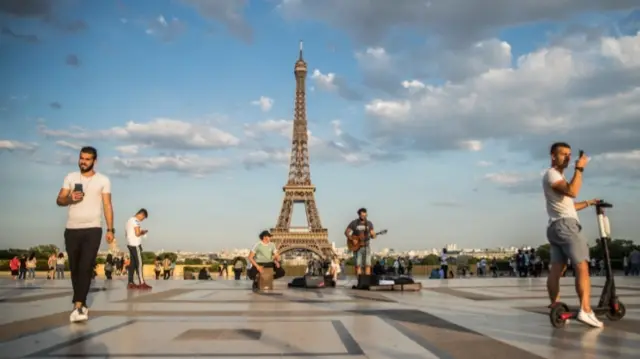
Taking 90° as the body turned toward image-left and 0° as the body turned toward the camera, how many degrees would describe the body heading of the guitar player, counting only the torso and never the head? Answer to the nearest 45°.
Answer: approximately 0°

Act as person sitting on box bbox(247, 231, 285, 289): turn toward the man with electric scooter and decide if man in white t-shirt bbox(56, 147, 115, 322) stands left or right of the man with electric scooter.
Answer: right

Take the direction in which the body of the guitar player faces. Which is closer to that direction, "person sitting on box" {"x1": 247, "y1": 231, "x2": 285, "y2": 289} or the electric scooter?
the electric scooter

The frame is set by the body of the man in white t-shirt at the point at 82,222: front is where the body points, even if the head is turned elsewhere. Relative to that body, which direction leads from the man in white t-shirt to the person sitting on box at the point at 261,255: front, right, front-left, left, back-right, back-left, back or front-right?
back-left

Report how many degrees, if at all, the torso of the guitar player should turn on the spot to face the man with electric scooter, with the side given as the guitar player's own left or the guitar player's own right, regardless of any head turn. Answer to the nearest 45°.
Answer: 0° — they already face them

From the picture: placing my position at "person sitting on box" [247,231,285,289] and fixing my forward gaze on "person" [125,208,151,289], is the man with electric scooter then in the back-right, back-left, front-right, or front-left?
back-left

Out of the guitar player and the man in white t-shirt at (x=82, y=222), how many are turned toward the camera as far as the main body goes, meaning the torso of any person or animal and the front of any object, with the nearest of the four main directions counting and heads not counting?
2

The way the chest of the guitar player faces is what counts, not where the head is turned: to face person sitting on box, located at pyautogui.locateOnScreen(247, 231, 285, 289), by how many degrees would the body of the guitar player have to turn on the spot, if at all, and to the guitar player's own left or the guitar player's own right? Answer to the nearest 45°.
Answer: approximately 90° to the guitar player's own right

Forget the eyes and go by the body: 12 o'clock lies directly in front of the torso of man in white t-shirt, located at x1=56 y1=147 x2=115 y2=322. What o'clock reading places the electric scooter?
The electric scooter is roughly at 10 o'clock from the man in white t-shirt.

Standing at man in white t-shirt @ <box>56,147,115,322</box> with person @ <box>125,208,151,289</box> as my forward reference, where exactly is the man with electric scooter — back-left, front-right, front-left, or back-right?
back-right

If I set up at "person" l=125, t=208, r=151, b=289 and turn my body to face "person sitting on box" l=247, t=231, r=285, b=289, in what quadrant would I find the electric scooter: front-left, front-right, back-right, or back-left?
front-right

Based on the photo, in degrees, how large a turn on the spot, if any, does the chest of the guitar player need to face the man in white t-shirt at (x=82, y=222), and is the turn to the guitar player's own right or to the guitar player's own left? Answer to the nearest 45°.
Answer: approximately 45° to the guitar player's own right

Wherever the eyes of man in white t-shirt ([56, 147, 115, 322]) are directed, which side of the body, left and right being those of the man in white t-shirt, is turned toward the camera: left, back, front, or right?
front
